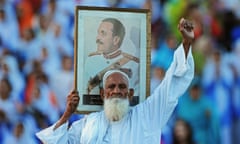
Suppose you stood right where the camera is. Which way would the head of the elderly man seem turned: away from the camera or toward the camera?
toward the camera

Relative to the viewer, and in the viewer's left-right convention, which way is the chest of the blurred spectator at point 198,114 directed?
facing the viewer

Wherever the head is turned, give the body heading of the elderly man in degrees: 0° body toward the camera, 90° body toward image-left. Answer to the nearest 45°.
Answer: approximately 0°

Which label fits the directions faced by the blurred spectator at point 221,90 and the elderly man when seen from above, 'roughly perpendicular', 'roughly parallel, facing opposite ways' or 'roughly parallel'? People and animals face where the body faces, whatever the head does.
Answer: roughly parallel

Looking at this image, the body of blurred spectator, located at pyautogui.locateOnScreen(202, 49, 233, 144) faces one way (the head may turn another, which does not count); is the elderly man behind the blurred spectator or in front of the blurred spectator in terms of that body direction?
in front

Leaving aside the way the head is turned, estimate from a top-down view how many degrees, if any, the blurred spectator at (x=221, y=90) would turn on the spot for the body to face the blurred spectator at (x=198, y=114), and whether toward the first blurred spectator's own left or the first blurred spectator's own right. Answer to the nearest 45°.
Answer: approximately 45° to the first blurred spectator's own right
